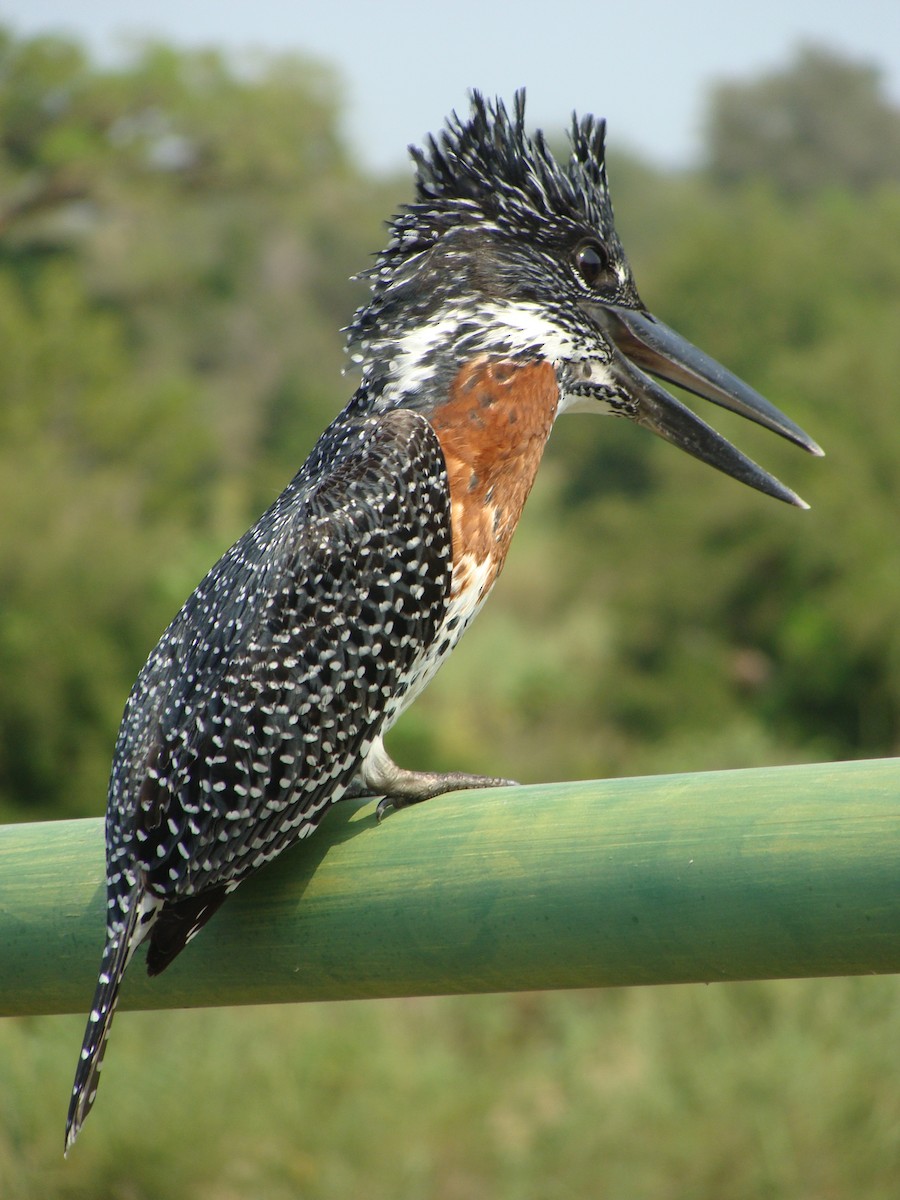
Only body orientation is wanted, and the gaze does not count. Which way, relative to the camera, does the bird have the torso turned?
to the viewer's right
